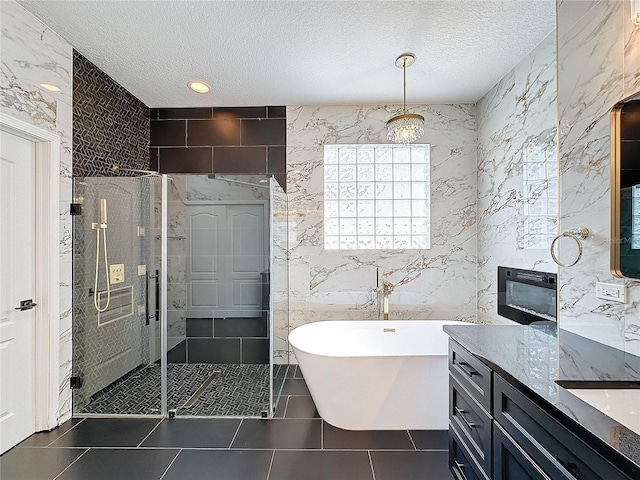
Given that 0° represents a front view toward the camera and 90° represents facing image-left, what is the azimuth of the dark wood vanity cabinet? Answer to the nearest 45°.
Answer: approximately 90°

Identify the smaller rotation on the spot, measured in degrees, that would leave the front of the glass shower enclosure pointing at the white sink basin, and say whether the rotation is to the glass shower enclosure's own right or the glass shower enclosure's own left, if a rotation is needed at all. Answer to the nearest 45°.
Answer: approximately 45° to the glass shower enclosure's own left

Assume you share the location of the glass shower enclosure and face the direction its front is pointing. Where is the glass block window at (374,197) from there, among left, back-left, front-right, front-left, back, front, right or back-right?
left

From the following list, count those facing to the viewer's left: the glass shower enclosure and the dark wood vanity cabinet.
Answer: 1

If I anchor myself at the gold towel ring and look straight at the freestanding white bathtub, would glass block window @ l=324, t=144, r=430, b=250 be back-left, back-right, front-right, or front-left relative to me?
front-right

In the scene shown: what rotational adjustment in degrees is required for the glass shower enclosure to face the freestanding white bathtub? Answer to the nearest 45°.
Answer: approximately 45° to its left

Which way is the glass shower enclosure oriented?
toward the camera

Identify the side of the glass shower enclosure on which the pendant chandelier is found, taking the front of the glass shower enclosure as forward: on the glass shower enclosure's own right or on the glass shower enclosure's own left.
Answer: on the glass shower enclosure's own left

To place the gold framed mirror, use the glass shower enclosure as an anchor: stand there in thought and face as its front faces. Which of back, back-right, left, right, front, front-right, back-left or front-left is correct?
front-left

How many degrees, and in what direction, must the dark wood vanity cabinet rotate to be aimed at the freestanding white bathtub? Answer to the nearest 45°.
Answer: approximately 45° to its right

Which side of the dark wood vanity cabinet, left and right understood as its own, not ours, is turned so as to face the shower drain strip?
front
